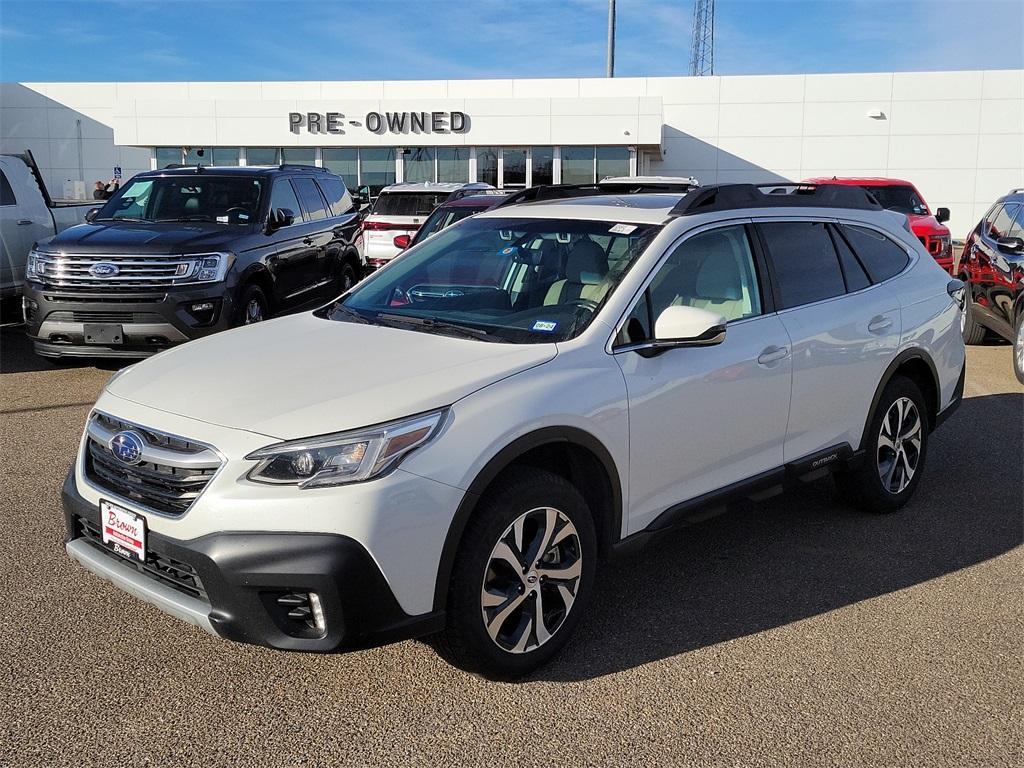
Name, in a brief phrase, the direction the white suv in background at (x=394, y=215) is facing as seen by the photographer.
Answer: facing away from the viewer

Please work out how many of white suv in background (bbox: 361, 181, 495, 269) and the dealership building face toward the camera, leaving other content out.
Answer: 1

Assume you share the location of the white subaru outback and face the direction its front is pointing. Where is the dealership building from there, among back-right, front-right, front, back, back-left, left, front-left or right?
back-right

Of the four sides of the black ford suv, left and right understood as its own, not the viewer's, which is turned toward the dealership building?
back

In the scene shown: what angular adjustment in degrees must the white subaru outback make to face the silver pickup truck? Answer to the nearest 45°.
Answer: approximately 90° to its right

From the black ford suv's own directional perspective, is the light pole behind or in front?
behind

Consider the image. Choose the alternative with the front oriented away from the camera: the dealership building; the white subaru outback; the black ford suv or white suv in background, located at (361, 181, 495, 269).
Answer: the white suv in background

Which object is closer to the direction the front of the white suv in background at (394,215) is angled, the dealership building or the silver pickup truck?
the dealership building

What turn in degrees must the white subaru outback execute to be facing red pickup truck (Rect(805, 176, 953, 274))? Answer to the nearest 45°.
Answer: approximately 180°

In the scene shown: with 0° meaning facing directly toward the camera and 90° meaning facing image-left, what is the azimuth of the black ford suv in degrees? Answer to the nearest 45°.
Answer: approximately 45°

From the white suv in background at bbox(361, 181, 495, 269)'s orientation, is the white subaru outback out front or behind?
behind

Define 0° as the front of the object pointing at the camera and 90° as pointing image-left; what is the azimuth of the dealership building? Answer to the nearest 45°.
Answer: approximately 0°
